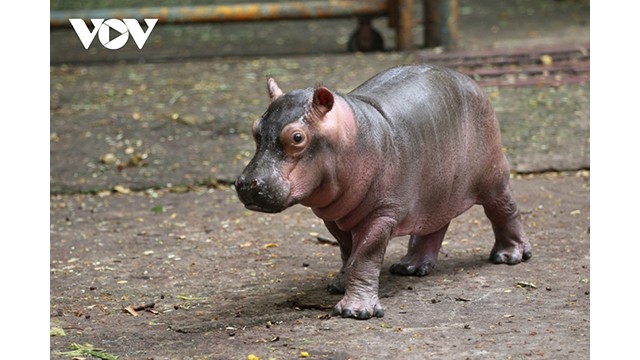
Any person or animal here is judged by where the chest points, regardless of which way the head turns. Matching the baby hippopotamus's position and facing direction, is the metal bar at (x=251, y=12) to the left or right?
on its right

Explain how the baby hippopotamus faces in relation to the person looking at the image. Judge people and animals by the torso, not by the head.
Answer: facing the viewer and to the left of the viewer

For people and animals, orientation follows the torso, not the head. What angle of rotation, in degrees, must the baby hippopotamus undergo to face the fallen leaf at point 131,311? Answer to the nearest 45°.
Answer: approximately 45° to its right

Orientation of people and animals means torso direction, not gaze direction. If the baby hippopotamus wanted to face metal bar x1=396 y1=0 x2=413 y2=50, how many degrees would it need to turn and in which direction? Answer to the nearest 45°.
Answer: approximately 135° to its right

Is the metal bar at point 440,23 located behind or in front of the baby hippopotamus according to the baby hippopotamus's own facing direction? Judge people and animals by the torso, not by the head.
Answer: behind

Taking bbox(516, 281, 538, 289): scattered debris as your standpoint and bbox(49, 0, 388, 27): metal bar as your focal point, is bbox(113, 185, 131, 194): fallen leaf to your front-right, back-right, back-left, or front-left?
front-left

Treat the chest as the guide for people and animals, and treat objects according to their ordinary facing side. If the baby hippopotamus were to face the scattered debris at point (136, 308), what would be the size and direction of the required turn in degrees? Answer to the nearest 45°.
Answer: approximately 45° to its right

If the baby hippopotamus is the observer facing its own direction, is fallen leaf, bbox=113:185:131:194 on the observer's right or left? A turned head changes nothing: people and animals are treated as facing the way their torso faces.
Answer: on its right

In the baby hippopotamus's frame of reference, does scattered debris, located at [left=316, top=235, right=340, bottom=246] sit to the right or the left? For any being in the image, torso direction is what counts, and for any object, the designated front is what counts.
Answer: on its right

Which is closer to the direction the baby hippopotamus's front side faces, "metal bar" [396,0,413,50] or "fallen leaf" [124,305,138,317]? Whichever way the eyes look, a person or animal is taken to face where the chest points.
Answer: the fallen leaf

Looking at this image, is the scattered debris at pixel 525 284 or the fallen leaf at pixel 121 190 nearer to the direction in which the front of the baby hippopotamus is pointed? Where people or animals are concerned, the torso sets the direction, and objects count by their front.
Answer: the fallen leaf

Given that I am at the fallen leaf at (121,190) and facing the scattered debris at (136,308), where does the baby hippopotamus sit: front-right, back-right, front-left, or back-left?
front-left
